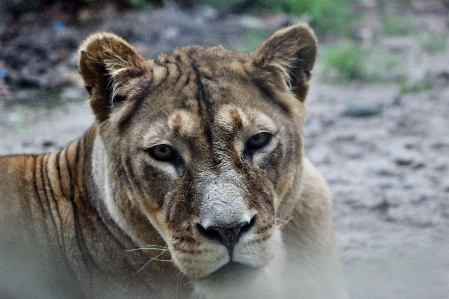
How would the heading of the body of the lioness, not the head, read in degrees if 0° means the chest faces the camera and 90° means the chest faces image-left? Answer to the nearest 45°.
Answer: approximately 315°

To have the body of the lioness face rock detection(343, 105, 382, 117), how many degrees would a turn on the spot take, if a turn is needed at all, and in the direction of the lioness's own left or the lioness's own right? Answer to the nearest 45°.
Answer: approximately 90° to the lioness's own left
